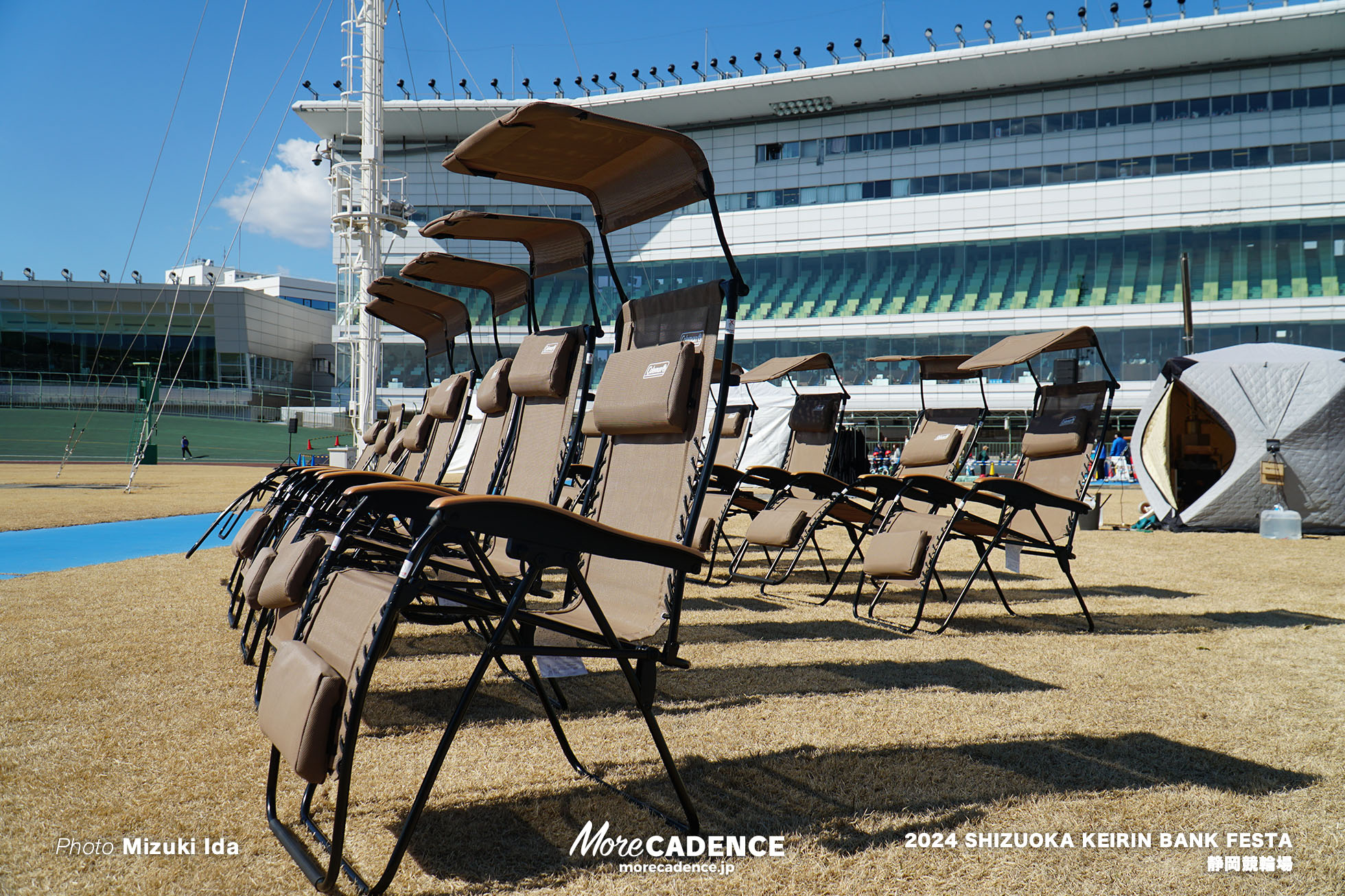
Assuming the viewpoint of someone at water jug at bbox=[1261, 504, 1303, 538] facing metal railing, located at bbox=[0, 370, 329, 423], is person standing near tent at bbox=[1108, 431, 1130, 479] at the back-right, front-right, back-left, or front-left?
front-right

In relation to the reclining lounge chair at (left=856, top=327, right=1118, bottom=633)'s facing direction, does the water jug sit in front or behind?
behind

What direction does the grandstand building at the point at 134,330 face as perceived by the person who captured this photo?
facing the viewer

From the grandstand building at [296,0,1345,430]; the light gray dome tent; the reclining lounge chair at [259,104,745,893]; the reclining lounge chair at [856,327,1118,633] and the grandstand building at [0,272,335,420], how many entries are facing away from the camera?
0

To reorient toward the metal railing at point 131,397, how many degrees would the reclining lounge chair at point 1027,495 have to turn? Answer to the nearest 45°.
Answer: approximately 90° to its right

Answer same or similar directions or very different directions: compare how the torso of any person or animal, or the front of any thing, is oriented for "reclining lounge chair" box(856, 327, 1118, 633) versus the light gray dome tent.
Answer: same or similar directions

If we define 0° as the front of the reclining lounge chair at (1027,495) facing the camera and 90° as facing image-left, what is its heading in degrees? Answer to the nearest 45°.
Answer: approximately 45°

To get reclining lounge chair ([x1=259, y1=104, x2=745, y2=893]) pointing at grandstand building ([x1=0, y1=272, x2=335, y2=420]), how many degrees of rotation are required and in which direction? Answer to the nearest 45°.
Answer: approximately 135° to its right

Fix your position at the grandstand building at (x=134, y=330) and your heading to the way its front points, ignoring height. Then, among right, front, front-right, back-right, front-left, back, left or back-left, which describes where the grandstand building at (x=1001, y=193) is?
front-left

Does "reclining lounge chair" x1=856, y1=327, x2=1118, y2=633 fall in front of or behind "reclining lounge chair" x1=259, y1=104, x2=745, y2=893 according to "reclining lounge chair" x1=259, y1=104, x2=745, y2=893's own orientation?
behind
